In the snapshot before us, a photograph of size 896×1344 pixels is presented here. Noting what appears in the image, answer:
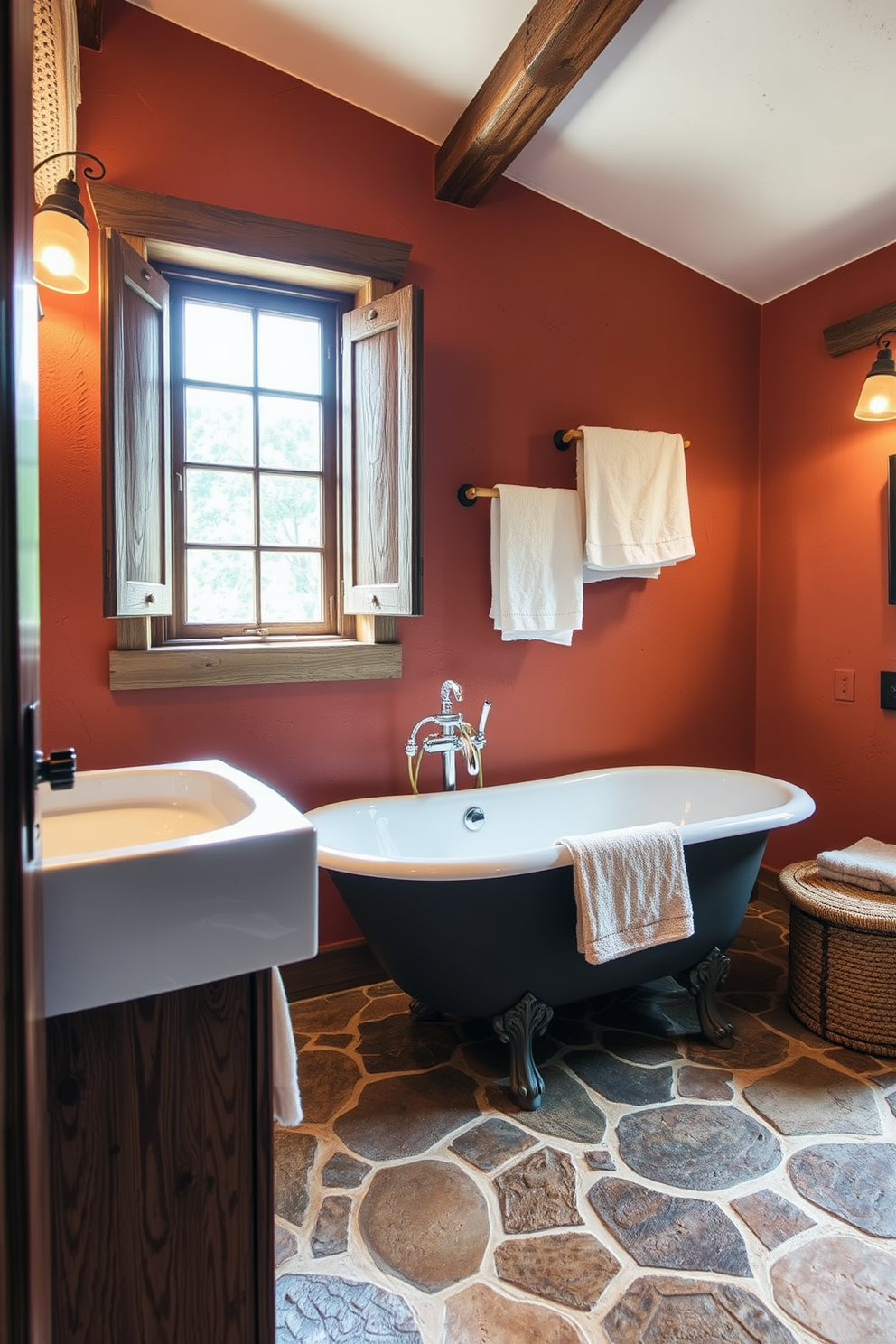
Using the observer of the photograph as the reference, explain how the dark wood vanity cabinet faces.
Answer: facing to the right of the viewer

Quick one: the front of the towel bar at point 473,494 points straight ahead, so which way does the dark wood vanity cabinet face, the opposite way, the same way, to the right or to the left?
to the left

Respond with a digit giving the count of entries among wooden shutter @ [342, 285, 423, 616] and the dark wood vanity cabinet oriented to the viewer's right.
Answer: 1

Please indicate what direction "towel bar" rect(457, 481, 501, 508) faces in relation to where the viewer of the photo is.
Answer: facing the viewer and to the right of the viewer

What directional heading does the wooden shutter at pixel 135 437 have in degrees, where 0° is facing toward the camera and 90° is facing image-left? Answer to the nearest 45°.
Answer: approximately 315°

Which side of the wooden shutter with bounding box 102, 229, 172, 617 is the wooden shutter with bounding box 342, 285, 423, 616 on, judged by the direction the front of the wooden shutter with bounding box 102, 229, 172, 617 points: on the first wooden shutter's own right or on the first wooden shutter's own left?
on the first wooden shutter's own left

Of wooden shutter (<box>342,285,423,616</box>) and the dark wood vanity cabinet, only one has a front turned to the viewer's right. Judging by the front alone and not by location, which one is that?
the dark wood vanity cabinet
